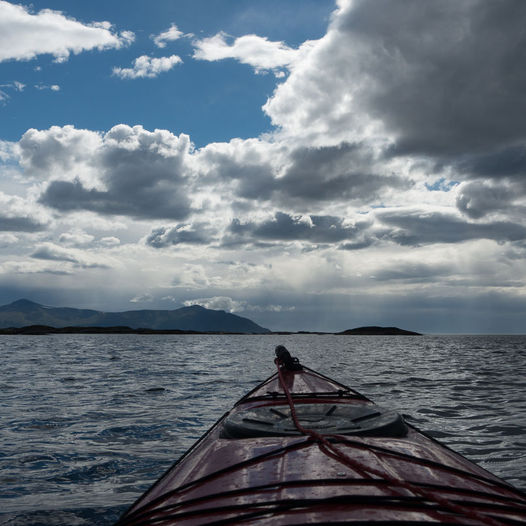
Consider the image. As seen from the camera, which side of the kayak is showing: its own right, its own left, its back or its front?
back
